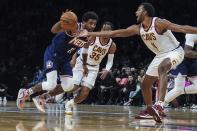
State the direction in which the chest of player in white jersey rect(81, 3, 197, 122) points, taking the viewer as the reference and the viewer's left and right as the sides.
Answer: facing the viewer and to the left of the viewer

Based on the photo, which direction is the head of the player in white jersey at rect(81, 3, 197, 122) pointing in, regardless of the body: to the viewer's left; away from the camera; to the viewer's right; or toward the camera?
to the viewer's left

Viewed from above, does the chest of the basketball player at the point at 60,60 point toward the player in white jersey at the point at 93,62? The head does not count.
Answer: no

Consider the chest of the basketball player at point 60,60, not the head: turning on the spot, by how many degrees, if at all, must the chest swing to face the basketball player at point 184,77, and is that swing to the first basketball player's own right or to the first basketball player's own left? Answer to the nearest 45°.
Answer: approximately 45° to the first basketball player's own left

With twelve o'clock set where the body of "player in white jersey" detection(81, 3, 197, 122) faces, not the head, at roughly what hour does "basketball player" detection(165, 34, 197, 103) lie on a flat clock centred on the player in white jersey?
The basketball player is roughly at 5 o'clock from the player in white jersey.

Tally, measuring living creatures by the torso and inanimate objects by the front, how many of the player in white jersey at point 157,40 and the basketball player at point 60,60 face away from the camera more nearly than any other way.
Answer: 0

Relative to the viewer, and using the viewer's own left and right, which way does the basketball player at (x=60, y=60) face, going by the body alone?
facing the viewer and to the right of the viewer

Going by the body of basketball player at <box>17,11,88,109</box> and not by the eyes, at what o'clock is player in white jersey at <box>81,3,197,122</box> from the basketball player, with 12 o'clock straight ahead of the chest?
The player in white jersey is roughly at 12 o'clock from the basketball player.
